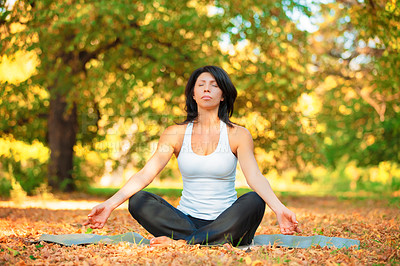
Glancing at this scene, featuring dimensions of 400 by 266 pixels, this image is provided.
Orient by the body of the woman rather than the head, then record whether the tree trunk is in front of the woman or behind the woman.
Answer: behind

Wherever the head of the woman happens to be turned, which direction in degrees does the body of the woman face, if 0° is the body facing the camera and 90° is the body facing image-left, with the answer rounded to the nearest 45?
approximately 0°
